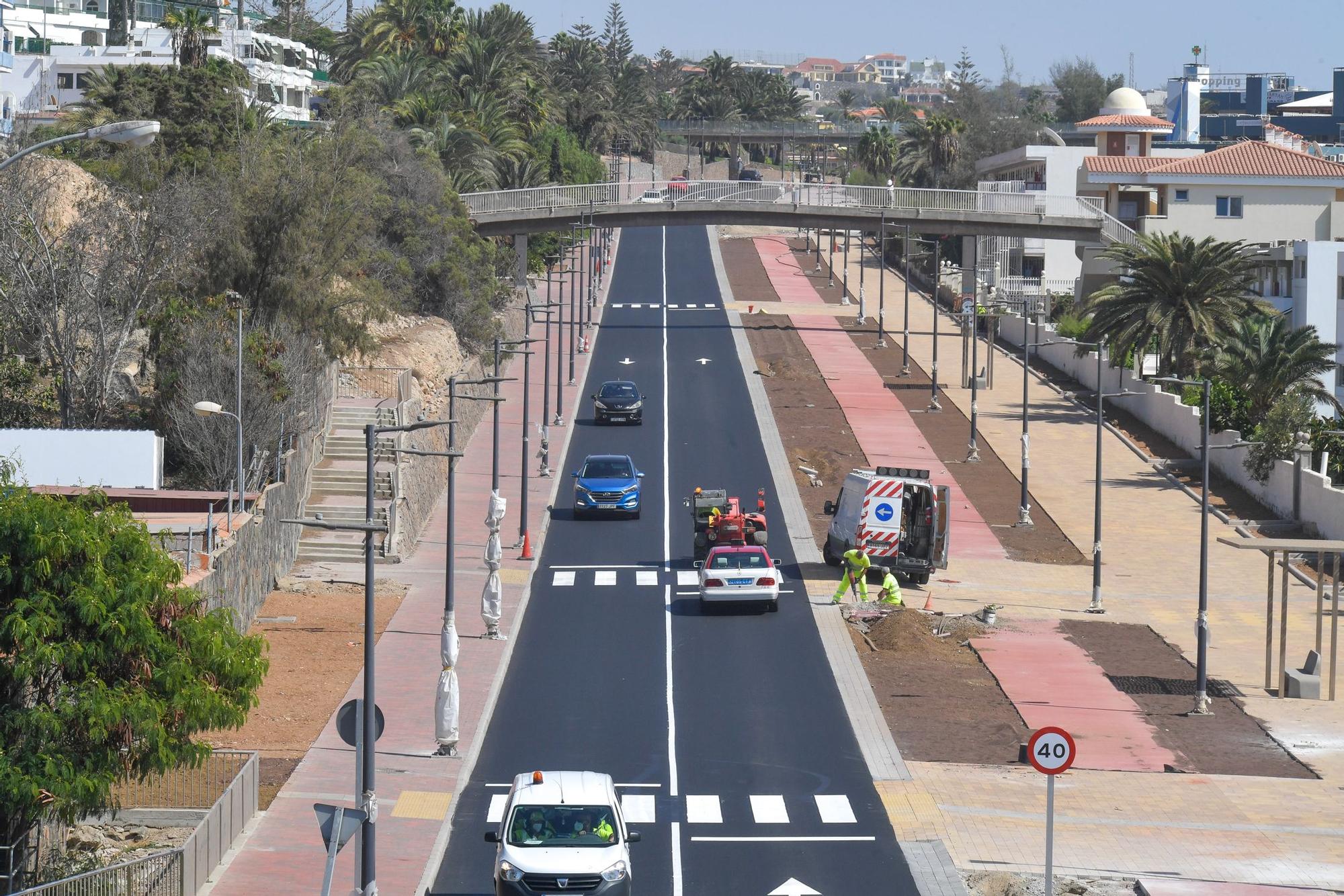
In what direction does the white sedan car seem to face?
away from the camera

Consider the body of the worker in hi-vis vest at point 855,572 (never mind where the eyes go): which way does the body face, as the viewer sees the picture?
toward the camera

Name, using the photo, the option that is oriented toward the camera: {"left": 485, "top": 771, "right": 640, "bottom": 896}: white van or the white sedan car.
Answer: the white van

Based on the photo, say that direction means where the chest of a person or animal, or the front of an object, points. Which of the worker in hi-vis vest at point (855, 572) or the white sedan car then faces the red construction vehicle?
the white sedan car

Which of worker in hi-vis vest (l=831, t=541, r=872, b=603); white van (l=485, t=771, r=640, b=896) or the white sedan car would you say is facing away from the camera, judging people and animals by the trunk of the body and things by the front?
the white sedan car

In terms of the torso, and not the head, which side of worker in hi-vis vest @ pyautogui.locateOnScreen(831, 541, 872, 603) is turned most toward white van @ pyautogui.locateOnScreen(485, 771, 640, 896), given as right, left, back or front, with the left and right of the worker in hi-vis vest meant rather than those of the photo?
front

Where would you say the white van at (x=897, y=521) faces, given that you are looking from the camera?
facing away from the viewer and to the left of the viewer

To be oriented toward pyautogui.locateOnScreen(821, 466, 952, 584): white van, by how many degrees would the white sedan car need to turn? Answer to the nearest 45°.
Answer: approximately 45° to its right

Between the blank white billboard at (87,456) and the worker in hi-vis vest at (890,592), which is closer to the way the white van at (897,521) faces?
the blank white billboard

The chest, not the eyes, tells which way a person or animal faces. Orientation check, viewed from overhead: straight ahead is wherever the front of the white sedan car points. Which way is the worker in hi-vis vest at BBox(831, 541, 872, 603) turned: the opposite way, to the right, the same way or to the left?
the opposite way

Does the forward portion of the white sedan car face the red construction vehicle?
yes

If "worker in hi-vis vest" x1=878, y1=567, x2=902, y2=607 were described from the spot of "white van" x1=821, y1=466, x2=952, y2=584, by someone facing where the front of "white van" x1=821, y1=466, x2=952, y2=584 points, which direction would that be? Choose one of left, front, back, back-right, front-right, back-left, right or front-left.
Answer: back-left

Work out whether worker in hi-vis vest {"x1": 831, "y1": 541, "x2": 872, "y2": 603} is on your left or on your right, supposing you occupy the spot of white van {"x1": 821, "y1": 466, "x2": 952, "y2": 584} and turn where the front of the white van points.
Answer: on your left

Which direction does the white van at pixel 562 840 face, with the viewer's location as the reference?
facing the viewer

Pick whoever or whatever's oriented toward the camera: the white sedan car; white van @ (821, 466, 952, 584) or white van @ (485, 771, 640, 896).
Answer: white van @ (485, 771, 640, 896)
